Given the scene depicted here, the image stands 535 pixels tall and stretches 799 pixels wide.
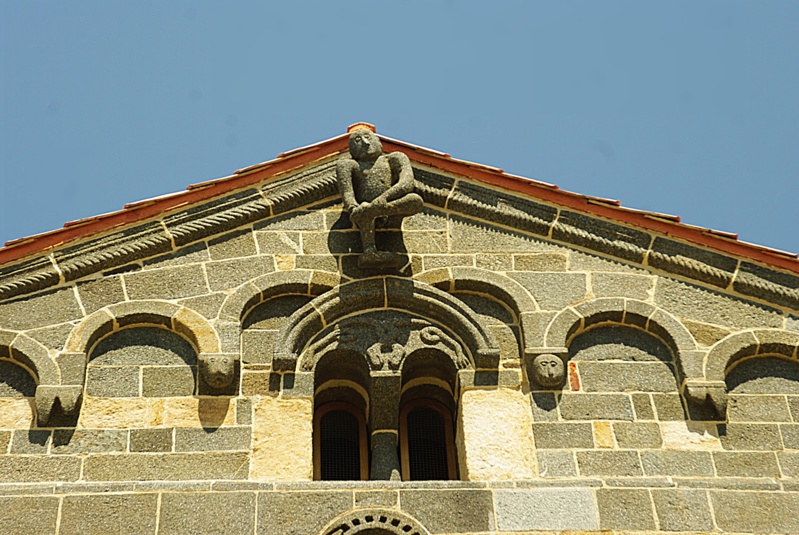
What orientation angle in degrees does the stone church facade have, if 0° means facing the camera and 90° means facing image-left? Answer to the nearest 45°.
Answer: approximately 0°
